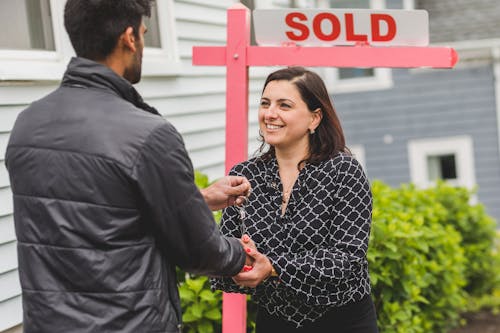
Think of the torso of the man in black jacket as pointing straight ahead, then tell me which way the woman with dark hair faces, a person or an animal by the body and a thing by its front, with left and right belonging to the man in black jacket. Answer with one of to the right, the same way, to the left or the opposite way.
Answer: the opposite way

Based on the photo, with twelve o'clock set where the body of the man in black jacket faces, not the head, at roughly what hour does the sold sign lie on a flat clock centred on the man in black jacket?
The sold sign is roughly at 12 o'clock from the man in black jacket.

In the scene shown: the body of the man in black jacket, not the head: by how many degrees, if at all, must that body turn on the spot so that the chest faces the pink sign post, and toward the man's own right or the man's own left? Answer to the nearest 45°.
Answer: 0° — they already face it

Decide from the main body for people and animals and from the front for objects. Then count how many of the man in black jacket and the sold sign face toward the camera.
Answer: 1

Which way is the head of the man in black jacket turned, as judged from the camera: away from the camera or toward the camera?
away from the camera

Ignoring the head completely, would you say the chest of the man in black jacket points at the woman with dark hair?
yes

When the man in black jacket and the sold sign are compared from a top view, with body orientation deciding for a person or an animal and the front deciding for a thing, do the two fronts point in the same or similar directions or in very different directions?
very different directions
